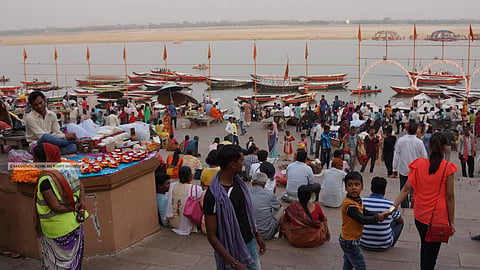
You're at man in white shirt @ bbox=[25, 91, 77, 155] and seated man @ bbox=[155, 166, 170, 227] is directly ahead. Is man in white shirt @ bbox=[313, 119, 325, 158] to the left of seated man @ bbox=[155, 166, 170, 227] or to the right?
left

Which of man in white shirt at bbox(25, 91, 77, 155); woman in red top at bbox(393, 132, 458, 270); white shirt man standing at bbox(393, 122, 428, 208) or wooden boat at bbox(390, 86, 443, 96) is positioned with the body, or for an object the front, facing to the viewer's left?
the wooden boat

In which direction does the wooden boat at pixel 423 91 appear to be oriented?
to the viewer's left

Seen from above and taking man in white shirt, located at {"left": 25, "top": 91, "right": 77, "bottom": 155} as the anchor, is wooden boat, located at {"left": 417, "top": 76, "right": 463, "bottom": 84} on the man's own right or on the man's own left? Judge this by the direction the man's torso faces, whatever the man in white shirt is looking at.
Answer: on the man's own left

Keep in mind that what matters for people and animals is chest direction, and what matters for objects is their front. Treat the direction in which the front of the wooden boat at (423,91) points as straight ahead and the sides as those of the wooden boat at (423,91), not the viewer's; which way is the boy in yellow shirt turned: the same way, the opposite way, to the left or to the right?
the opposite way

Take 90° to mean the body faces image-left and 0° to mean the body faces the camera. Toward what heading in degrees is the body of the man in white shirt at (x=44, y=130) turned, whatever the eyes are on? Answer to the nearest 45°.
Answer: approximately 315°

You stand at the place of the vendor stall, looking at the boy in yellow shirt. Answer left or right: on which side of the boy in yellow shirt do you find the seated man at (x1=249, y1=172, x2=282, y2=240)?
left
